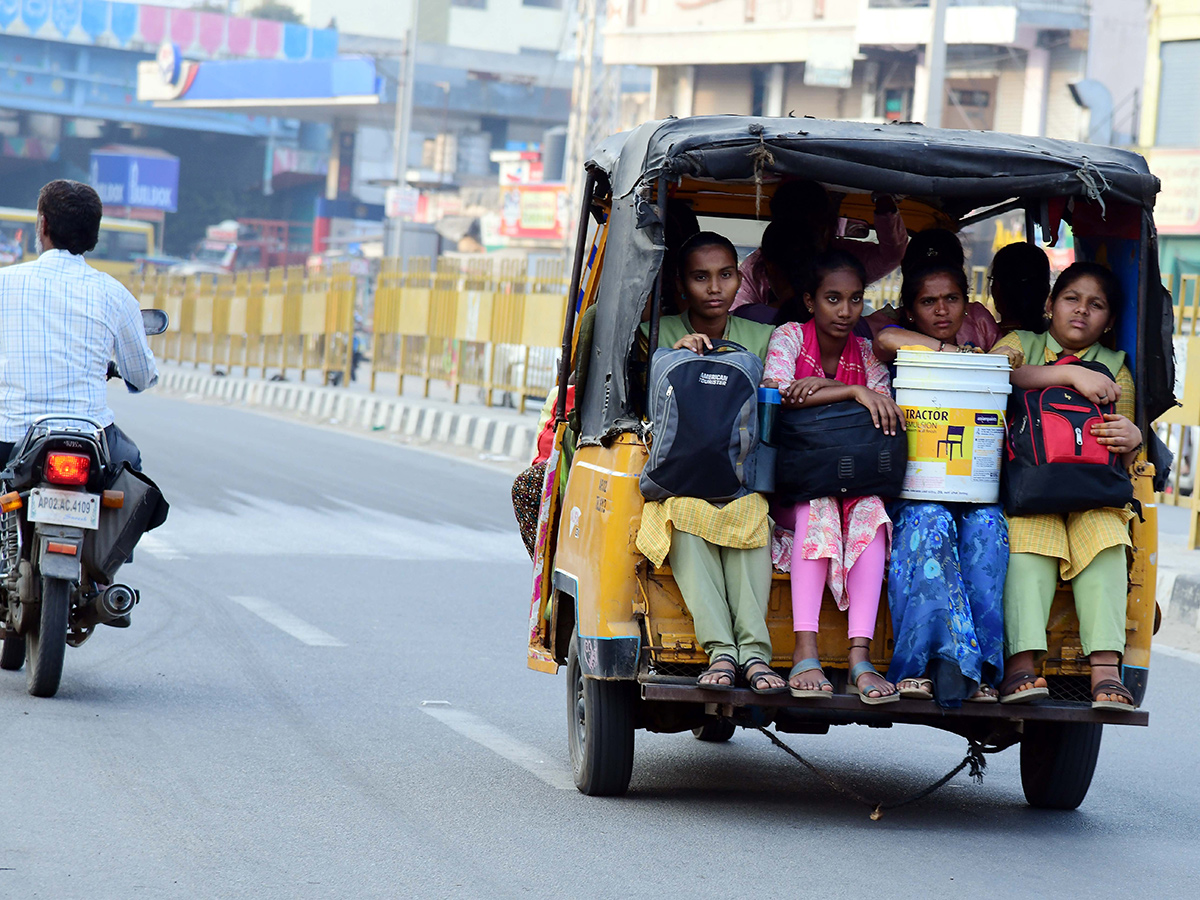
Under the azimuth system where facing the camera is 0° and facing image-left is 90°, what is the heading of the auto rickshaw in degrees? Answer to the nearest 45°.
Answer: approximately 180°

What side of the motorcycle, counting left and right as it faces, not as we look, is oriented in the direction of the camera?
back

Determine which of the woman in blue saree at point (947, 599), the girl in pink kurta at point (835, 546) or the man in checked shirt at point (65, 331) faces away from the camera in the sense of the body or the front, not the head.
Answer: the man in checked shirt

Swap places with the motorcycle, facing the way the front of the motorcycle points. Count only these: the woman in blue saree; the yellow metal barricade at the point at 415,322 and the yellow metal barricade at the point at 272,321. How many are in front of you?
2

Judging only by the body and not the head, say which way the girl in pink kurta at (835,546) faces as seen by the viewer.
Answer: toward the camera

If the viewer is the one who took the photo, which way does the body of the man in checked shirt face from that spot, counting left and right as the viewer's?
facing away from the viewer

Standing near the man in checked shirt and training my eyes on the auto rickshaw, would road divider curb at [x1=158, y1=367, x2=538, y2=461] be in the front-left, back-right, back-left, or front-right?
back-left

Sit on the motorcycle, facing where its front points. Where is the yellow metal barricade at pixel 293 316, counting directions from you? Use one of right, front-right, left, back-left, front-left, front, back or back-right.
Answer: front

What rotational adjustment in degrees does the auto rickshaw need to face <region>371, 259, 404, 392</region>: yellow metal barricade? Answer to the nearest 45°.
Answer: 0° — it already faces it

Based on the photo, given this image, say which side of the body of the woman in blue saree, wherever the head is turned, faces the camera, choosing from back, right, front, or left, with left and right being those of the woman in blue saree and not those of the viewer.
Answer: front

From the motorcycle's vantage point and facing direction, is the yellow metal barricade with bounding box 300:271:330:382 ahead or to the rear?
ahead

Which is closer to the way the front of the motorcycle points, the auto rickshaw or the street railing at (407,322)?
the street railing

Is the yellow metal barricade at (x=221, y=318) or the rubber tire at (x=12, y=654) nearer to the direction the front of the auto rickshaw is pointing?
the yellow metal barricade
